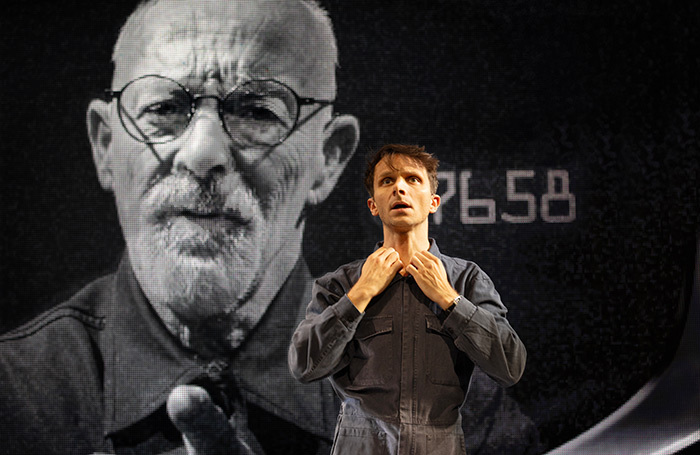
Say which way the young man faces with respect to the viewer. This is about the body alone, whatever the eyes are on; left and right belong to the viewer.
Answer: facing the viewer
